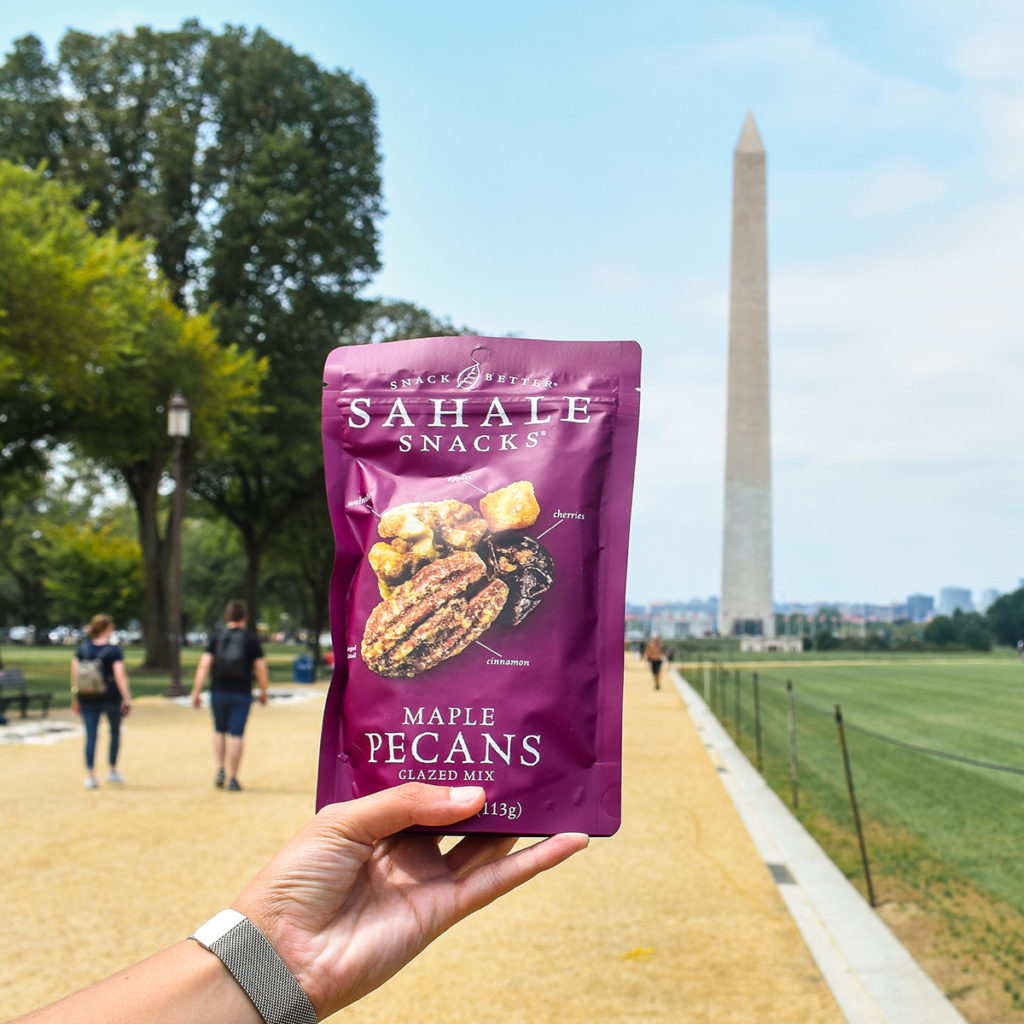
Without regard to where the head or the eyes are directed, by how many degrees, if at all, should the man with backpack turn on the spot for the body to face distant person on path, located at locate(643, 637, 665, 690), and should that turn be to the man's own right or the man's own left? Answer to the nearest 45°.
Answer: approximately 45° to the man's own right

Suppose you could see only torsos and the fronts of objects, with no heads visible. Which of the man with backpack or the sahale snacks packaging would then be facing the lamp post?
the man with backpack

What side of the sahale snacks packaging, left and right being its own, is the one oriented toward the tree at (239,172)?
back

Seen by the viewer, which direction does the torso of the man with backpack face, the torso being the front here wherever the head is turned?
away from the camera

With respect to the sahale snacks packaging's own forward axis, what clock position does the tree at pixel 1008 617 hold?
The tree is roughly at 7 o'clock from the sahale snacks packaging.

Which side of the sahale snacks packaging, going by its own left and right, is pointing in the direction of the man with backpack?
back

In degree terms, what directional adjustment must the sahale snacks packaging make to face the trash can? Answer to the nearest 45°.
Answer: approximately 180°

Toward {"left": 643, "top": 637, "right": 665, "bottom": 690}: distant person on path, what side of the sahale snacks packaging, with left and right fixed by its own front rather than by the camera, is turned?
back

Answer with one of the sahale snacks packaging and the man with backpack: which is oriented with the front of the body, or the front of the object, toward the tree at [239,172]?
the man with backpack

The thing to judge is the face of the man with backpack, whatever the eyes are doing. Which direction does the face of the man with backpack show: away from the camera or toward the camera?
away from the camera

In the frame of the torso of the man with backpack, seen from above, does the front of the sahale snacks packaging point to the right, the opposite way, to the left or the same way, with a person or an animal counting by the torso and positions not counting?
the opposite way

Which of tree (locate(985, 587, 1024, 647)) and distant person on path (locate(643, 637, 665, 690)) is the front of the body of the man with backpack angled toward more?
the distant person on path
